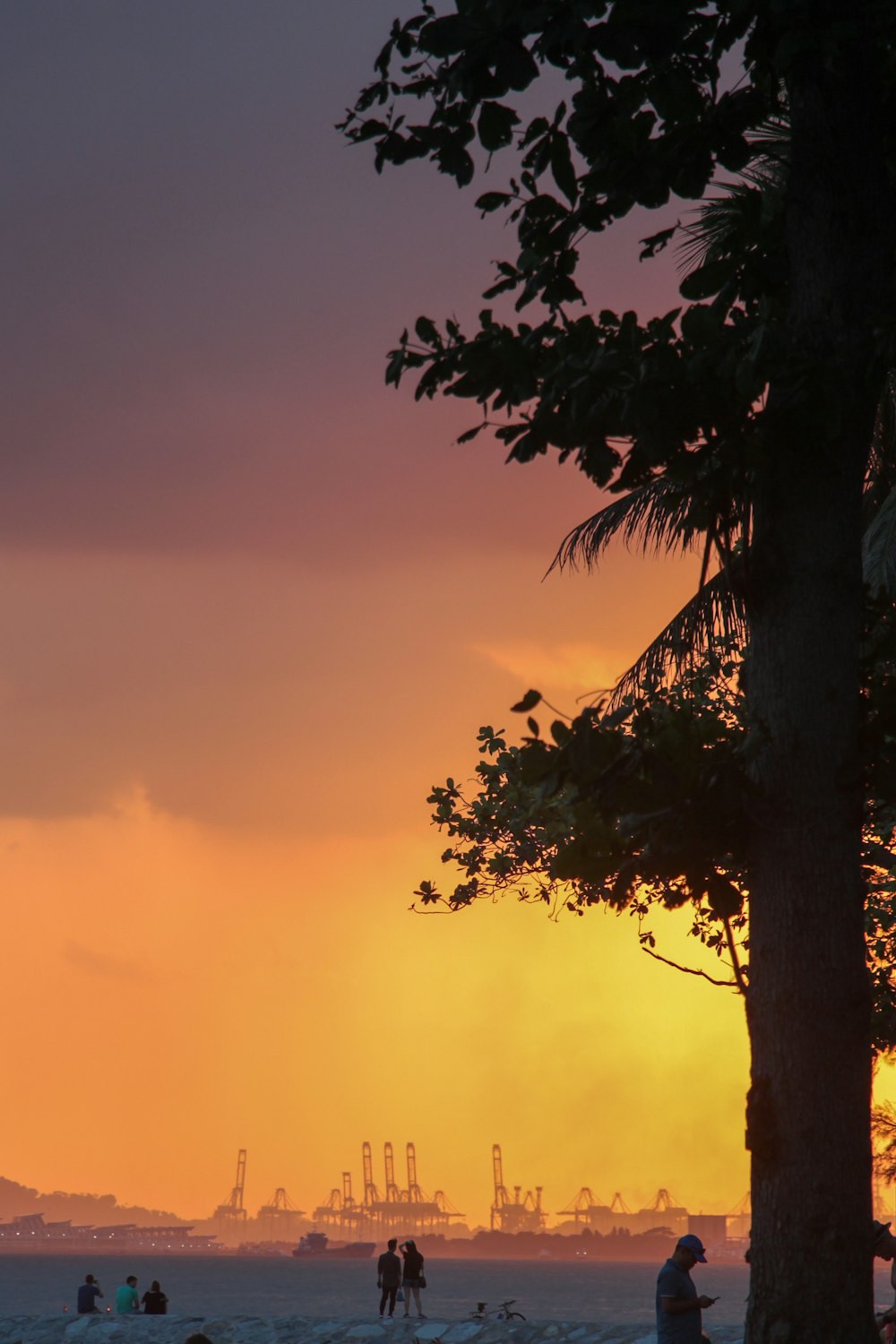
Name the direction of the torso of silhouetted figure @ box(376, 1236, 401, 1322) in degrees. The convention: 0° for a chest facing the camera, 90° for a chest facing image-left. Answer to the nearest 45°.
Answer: approximately 180°

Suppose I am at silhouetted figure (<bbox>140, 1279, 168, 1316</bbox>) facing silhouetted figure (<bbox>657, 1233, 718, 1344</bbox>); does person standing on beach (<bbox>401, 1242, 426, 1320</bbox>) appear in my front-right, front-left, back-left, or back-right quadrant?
front-left

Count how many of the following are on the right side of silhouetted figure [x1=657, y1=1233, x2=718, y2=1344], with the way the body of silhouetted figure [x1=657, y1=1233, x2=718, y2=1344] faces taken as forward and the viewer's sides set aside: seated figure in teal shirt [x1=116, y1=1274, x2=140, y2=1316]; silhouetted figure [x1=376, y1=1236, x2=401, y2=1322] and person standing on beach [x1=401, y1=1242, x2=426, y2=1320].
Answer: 0

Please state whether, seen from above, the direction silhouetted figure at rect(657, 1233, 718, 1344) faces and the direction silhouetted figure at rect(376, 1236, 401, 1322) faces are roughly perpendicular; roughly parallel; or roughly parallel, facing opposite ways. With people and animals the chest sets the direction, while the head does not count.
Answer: roughly perpendicular

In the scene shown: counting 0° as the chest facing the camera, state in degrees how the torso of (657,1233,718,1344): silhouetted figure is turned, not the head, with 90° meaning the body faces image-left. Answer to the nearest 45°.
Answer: approximately 270°

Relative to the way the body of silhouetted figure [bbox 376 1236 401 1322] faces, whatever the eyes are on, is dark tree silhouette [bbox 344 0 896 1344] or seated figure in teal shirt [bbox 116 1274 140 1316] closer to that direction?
the seated figure in teal shirt

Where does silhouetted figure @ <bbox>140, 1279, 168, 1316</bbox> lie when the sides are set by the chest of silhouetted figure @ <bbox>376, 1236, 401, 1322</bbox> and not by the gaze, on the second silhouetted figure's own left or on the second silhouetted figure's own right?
on the second silhouetted figure's own left

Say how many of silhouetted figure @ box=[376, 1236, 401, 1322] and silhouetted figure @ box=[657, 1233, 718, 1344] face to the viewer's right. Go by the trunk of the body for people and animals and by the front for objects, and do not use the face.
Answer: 1

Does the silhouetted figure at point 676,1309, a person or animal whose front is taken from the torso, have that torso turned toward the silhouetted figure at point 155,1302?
no

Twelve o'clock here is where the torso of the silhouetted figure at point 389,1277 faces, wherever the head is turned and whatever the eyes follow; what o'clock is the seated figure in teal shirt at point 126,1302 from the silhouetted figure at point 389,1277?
the seated figure in teal shirt at point 126,1302 is roughly at 10 o'clock from the silhouetted figure at point 389,1277.

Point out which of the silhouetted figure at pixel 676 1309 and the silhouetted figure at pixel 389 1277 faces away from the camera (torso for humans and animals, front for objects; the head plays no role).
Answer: the silhouetted figure at pixel 389 1277

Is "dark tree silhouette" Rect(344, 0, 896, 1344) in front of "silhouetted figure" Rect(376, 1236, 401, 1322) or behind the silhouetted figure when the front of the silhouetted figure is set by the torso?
behind
